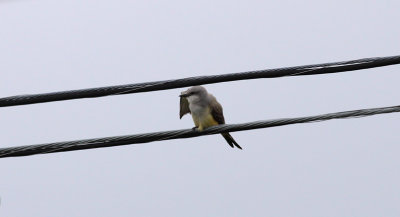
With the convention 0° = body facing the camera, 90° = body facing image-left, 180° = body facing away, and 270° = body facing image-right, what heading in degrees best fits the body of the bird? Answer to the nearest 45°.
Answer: approximately 45°
